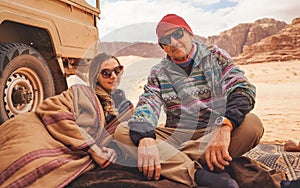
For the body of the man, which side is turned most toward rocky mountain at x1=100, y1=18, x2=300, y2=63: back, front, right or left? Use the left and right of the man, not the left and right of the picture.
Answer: back

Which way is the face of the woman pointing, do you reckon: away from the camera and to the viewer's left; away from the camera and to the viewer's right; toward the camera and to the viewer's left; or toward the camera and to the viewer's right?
toward the camera and to the viewer's right

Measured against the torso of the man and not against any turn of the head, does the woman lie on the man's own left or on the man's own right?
on the man's own right

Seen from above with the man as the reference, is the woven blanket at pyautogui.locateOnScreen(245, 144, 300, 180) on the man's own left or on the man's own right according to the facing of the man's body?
on the man's own left

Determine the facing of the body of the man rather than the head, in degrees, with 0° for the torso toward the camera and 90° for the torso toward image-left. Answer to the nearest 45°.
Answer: approximately 0°

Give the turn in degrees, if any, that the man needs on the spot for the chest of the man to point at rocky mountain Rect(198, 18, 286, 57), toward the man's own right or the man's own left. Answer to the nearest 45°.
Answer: approximately 180°
